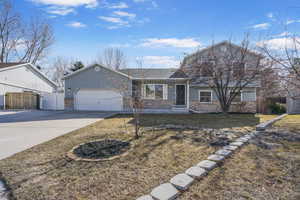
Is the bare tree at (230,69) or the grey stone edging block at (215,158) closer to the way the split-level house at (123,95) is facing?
the grey stone edging block

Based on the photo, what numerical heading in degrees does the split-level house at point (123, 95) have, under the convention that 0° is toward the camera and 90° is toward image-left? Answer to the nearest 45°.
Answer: approximately 0°

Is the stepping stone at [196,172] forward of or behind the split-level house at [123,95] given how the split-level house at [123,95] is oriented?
forward

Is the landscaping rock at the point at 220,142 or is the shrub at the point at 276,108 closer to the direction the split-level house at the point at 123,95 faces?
the landscaping rock

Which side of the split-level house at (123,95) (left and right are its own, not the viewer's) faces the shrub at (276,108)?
left

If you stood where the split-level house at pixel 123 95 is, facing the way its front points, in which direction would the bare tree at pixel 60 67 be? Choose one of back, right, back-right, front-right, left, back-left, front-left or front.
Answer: back-right

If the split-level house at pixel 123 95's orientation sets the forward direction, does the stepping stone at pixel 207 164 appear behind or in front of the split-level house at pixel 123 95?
in front

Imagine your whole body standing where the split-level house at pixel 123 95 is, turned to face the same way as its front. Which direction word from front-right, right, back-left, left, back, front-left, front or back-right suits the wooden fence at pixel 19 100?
right

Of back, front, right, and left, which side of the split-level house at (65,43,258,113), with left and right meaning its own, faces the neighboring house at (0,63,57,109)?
right
